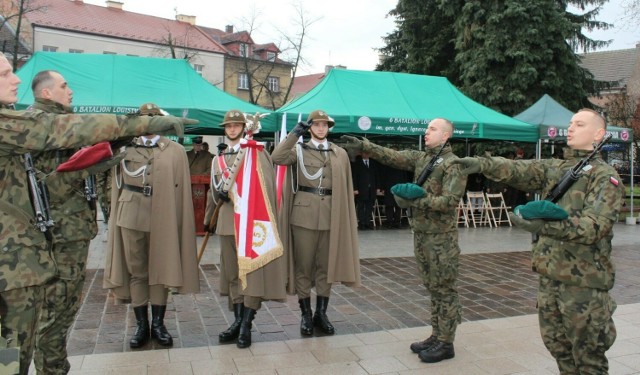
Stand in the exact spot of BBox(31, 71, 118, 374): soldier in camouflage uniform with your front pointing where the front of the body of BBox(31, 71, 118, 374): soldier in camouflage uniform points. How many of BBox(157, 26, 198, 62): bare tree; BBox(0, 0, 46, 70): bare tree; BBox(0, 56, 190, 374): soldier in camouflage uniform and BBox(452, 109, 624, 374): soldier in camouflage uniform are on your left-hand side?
2

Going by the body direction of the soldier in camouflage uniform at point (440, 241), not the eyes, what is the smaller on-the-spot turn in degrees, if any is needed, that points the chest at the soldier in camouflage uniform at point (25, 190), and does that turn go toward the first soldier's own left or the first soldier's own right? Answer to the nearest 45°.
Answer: approximately 45° to the first soldier's own left

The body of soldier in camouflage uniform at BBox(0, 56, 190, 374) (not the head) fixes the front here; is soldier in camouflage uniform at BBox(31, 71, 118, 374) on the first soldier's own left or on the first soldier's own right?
on the first soldier's own left

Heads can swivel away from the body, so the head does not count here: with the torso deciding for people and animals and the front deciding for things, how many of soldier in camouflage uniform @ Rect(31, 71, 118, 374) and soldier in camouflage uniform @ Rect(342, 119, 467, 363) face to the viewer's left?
1

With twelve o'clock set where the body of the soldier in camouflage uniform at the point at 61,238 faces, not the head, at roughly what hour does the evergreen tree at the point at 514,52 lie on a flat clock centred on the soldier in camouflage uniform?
The evergreen tree is roughly at 11 o'clock from the soldier in camouflage uniform.

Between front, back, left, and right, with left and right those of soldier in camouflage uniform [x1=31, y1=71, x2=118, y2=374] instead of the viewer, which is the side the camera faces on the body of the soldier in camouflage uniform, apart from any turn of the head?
right

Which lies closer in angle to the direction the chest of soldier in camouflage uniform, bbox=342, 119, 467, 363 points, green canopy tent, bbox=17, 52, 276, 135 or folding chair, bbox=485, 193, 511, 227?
the green canopy tent

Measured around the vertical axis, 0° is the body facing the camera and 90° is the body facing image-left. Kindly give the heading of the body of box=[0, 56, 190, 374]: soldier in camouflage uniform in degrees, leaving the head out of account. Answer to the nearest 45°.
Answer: approximately 270°

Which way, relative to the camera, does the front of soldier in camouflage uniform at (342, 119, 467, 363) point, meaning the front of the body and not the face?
to the viewer's left

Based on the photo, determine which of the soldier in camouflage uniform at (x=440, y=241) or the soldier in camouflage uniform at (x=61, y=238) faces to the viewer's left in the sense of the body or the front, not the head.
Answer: the soldier in camouflage uniform at (x=440, y=241)

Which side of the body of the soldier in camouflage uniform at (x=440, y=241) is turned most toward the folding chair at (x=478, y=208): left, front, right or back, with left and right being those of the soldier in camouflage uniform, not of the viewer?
right

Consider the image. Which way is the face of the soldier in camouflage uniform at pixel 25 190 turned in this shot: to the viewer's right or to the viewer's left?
to the viewer's right
